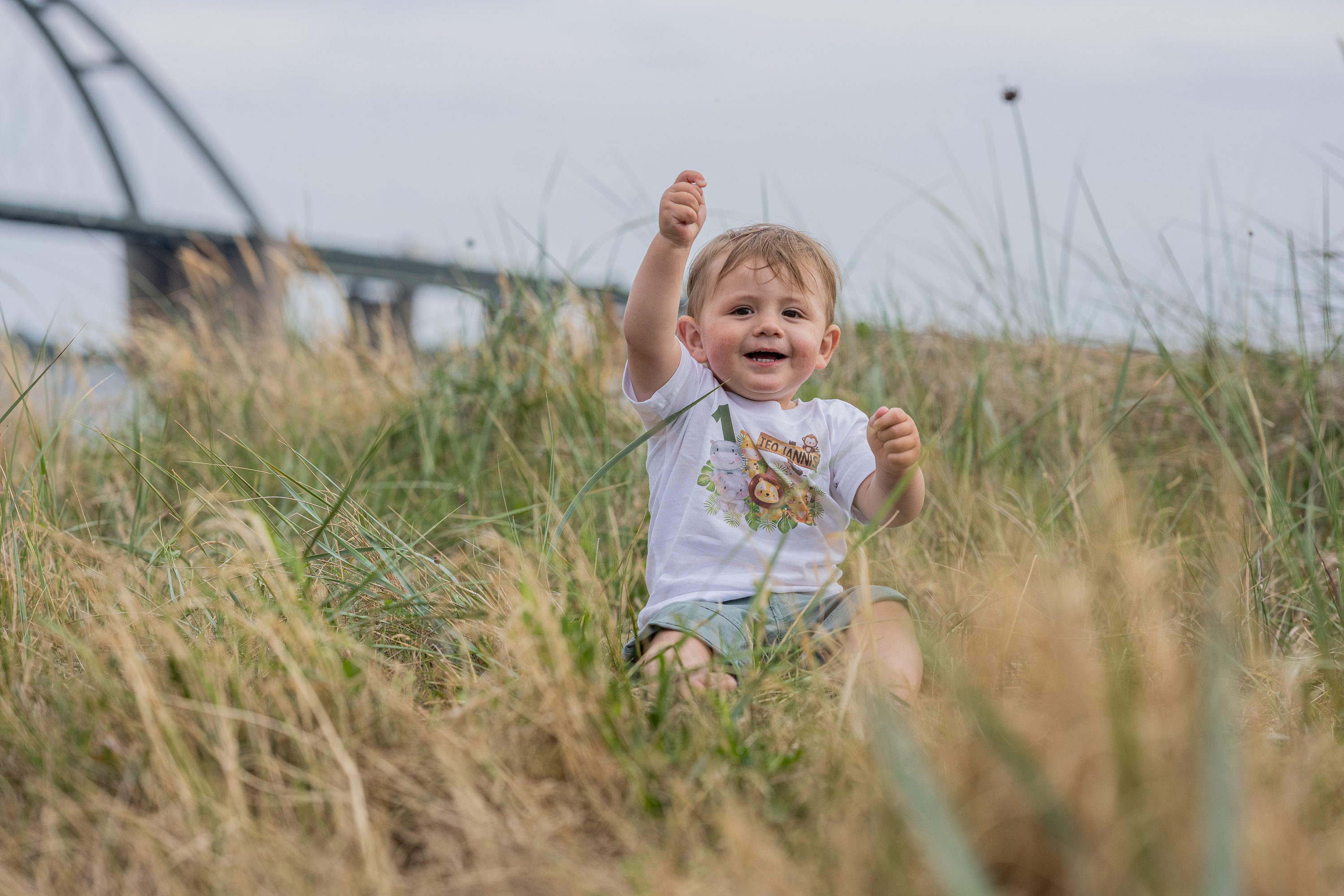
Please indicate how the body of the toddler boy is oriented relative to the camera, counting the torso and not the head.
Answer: toward the camera

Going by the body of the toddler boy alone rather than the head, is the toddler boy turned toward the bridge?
no

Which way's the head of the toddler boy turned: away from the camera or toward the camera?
toward the camera
